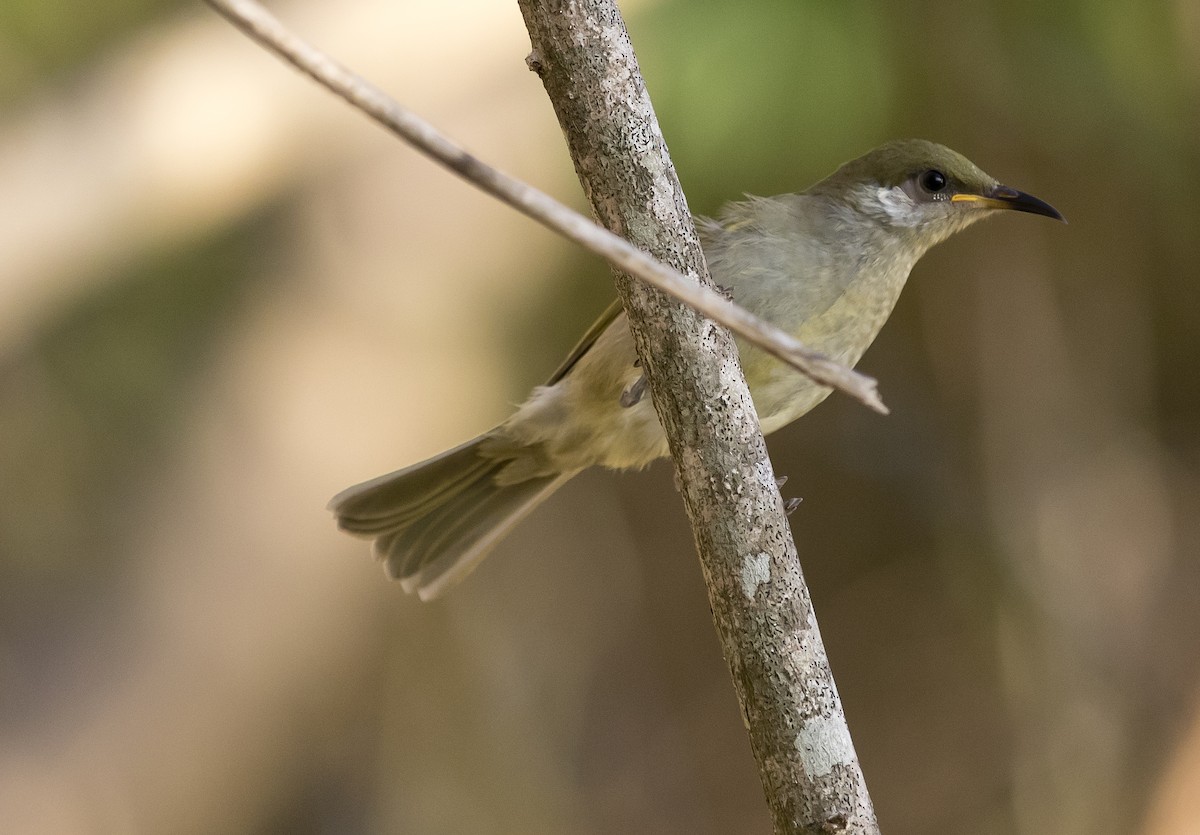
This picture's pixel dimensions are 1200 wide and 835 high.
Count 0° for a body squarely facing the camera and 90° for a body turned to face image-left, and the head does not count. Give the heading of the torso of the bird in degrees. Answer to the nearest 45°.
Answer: approximately 270°

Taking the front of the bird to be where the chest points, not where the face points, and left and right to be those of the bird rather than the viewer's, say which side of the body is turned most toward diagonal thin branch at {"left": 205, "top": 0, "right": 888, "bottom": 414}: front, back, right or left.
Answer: right
